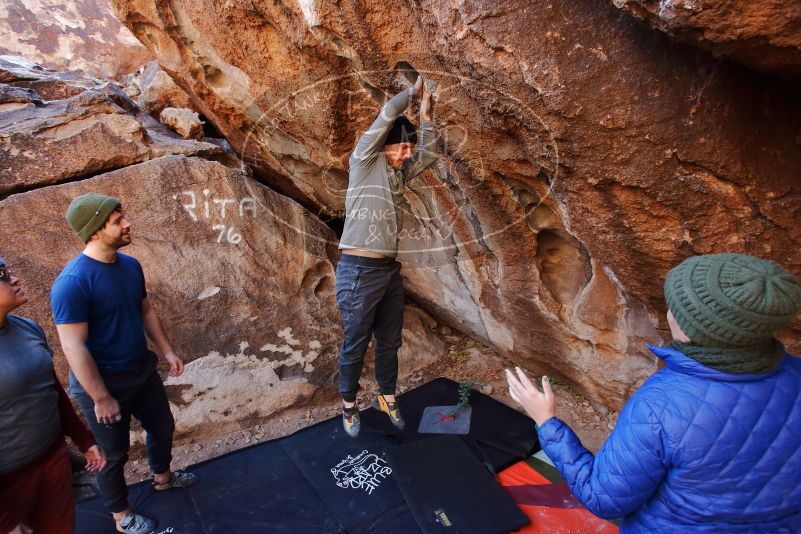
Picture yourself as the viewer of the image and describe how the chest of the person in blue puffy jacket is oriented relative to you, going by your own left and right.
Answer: facing away from the viewer and to the left of the viewer

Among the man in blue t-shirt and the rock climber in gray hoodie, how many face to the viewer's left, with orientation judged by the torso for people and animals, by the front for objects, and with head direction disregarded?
0

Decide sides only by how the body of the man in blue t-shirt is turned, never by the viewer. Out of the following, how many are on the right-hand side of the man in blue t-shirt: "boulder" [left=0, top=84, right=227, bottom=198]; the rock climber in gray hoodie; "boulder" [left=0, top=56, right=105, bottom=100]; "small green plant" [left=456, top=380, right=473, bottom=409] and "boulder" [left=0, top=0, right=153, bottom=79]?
0

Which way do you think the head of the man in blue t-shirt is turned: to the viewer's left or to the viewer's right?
to the viewer's right

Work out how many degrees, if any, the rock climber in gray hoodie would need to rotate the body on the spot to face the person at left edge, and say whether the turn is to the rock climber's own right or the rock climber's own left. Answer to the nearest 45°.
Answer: approximately 90° to the rock climber's own right

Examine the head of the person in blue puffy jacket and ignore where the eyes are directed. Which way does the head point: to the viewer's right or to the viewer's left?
to the viewer's left

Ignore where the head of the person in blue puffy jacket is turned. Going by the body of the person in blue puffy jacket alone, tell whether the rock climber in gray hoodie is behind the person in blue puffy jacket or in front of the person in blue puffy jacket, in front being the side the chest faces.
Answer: in front

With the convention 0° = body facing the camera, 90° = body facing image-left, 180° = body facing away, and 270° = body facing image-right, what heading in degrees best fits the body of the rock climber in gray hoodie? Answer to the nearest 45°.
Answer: approximately 315°

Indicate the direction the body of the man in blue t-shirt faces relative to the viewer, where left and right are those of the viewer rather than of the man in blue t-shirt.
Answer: facing the viewer and to the right of the viewer

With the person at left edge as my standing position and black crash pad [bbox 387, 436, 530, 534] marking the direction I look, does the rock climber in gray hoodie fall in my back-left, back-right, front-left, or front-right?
front-left

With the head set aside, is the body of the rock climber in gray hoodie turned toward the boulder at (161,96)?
no

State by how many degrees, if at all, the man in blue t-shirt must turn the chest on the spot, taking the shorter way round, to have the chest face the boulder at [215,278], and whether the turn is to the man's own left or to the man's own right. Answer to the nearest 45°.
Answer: approximately 90° to the man's own left

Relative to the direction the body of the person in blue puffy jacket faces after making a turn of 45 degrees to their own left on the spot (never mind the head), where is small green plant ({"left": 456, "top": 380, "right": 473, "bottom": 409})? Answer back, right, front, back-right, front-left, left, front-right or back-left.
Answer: front-right

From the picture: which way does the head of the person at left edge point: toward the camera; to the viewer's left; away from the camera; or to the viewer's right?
to the viewer's right
